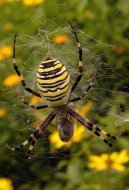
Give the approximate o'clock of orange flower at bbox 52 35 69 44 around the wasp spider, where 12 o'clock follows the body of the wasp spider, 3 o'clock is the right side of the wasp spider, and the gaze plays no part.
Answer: The orange flower is roughly at 6 o'clock from the wasp spider.

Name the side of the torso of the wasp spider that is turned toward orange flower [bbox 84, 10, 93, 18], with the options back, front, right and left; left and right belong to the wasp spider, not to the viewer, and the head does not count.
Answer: back
